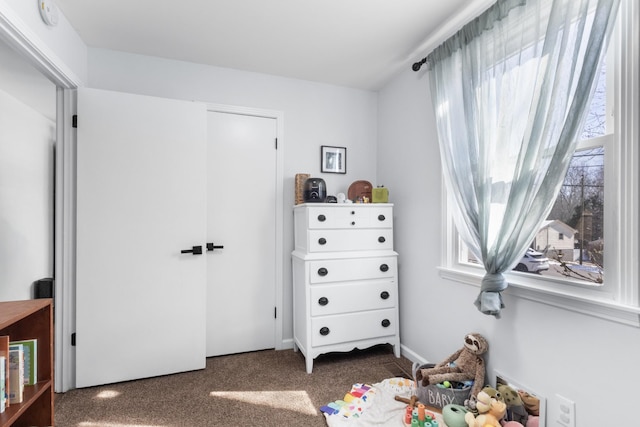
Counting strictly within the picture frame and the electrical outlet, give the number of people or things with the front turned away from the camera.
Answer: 0

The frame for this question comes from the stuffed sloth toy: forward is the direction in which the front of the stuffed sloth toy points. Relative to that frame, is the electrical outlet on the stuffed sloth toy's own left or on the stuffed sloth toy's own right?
on the stuffed sloth toy's own left

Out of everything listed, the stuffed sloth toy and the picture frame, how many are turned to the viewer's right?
0

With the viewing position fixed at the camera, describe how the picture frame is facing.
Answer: facing the viewer

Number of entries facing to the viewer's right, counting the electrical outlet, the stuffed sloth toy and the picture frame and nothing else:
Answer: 0

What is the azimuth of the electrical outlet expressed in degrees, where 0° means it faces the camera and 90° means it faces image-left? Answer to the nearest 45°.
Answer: approximately 45°

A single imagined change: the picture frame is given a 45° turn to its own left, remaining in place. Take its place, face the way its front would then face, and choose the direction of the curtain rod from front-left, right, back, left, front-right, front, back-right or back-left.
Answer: front

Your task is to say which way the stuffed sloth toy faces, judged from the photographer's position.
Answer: facing the viewer and to the left of the viewer

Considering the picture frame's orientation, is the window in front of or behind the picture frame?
in front

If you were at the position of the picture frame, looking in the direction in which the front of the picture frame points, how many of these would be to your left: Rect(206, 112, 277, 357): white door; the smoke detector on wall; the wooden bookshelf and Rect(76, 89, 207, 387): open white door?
0

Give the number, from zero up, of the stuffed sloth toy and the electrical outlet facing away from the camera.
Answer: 0

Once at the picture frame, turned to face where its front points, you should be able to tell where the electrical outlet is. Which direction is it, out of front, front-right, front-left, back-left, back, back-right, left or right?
front-left

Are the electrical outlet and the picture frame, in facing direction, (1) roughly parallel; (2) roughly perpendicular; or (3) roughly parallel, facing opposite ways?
roughly perpendicular
